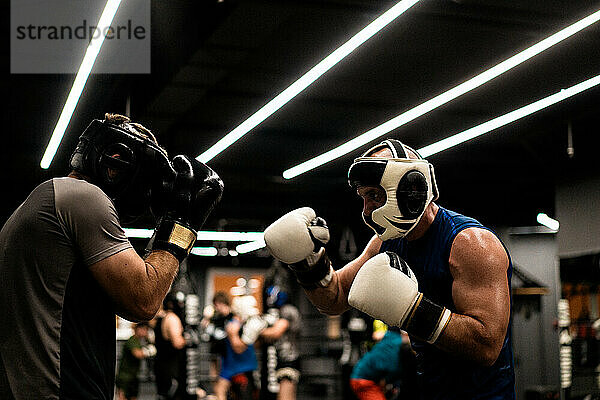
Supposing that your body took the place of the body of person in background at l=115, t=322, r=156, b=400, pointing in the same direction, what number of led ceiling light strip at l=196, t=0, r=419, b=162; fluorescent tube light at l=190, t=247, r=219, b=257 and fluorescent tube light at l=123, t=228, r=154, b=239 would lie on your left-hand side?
2

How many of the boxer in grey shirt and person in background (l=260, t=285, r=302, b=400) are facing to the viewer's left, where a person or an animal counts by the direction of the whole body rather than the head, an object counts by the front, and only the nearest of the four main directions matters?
1

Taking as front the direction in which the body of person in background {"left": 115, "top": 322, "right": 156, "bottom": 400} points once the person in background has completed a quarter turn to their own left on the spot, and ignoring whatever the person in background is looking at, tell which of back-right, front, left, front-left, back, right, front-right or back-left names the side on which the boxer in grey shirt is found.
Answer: back

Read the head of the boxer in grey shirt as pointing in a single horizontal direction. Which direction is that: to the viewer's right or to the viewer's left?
to the viewer's right

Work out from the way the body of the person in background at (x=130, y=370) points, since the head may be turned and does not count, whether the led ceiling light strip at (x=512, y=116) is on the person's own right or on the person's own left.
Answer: on the person's own right

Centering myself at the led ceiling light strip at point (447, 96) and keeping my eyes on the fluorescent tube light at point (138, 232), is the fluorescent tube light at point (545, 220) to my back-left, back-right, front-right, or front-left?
front-right

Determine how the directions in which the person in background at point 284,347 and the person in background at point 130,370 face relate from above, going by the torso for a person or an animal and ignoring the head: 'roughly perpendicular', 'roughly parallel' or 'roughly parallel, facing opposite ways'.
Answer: roughly parallel, facing opposite ways

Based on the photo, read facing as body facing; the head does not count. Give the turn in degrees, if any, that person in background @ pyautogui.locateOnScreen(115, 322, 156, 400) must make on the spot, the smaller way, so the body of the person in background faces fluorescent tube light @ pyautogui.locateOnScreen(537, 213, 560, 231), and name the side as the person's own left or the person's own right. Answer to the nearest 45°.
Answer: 0° — they already face it

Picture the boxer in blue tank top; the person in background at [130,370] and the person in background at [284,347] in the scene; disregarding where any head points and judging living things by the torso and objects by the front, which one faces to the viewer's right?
the person in background at [130,370]

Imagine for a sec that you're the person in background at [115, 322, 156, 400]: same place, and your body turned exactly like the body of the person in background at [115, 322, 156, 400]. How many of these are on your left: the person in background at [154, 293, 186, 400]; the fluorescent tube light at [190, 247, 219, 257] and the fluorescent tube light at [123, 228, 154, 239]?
2

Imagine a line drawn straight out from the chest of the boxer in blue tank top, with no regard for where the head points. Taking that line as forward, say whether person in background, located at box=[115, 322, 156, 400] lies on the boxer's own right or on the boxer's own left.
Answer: on the boxer's own right

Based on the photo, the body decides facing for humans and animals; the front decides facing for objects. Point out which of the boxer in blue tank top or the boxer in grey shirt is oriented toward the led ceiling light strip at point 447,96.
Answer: the boxer in grey shirt

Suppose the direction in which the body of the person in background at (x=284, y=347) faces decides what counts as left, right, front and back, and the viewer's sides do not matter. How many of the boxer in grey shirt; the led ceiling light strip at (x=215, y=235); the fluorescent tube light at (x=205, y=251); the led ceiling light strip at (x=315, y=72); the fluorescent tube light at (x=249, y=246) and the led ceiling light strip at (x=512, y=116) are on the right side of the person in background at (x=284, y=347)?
3

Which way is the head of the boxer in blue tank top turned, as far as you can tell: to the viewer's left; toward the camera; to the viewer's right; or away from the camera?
to the viewer's left

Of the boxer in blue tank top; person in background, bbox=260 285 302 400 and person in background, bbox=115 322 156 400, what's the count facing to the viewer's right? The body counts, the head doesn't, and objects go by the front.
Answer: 1

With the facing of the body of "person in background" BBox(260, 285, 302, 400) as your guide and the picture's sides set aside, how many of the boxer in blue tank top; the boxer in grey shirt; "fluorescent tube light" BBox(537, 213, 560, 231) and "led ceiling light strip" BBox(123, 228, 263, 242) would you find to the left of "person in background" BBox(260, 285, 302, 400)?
2

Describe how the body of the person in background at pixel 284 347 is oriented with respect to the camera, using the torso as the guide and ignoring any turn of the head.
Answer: to the viewer's left

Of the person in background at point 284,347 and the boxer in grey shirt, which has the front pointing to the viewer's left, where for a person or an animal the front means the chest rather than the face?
the person in background

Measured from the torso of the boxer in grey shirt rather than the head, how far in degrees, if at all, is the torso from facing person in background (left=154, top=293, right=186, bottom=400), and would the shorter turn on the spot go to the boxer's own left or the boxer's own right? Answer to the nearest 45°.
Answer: approximately 45° to the boxer's own left

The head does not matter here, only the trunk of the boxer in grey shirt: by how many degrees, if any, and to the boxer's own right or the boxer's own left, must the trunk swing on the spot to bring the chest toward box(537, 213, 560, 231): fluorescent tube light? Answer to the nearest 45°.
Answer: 0° — they already face it

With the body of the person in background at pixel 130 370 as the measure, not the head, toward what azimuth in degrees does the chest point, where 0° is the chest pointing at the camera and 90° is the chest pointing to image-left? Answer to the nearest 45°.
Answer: approximately 270°
